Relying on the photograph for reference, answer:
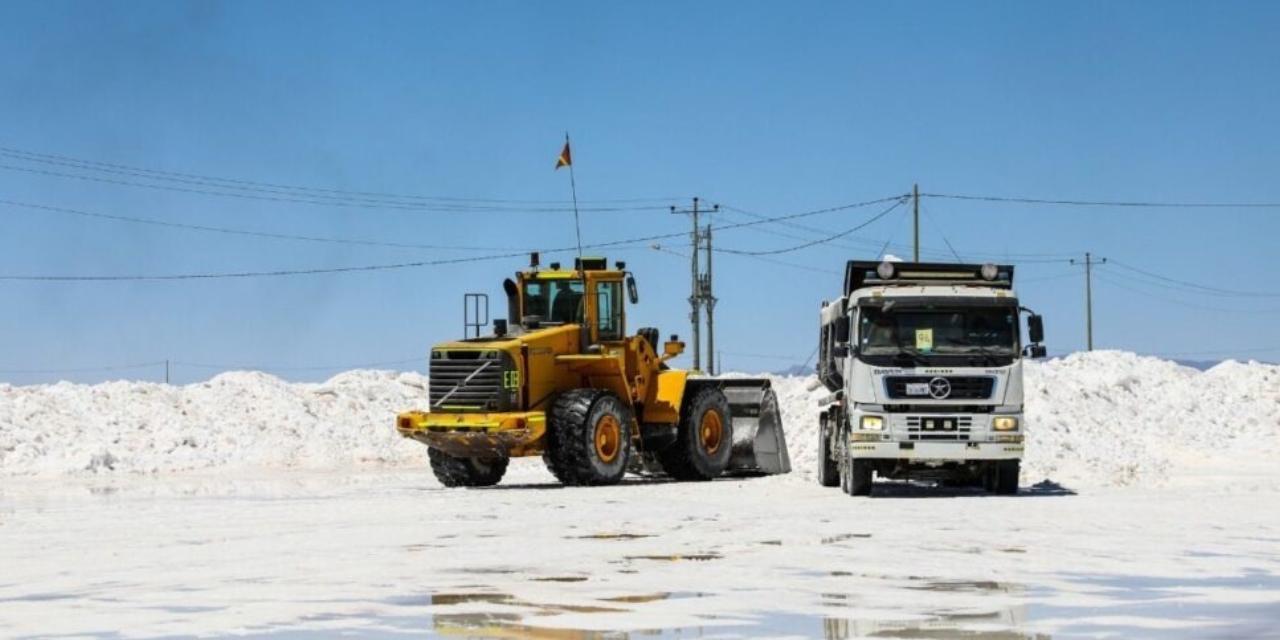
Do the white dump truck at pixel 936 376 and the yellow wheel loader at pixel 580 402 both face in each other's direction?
no

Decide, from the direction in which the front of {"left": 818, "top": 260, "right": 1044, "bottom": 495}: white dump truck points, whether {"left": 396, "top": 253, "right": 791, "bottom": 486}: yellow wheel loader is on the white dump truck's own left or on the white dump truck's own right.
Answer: on the white dump truck's own right

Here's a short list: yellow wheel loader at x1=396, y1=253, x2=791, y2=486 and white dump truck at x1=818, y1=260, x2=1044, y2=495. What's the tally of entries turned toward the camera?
1

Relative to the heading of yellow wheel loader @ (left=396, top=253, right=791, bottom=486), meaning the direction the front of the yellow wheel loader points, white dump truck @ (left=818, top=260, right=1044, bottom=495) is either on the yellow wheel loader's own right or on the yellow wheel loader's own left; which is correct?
on the yellow wheel loader's own right

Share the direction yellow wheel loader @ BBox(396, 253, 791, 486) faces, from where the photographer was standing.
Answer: facing away from the viewer and to the right of the viewer

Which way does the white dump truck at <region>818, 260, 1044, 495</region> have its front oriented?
toward the camera

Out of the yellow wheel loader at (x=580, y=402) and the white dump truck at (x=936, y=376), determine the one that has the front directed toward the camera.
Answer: the white dump truck
